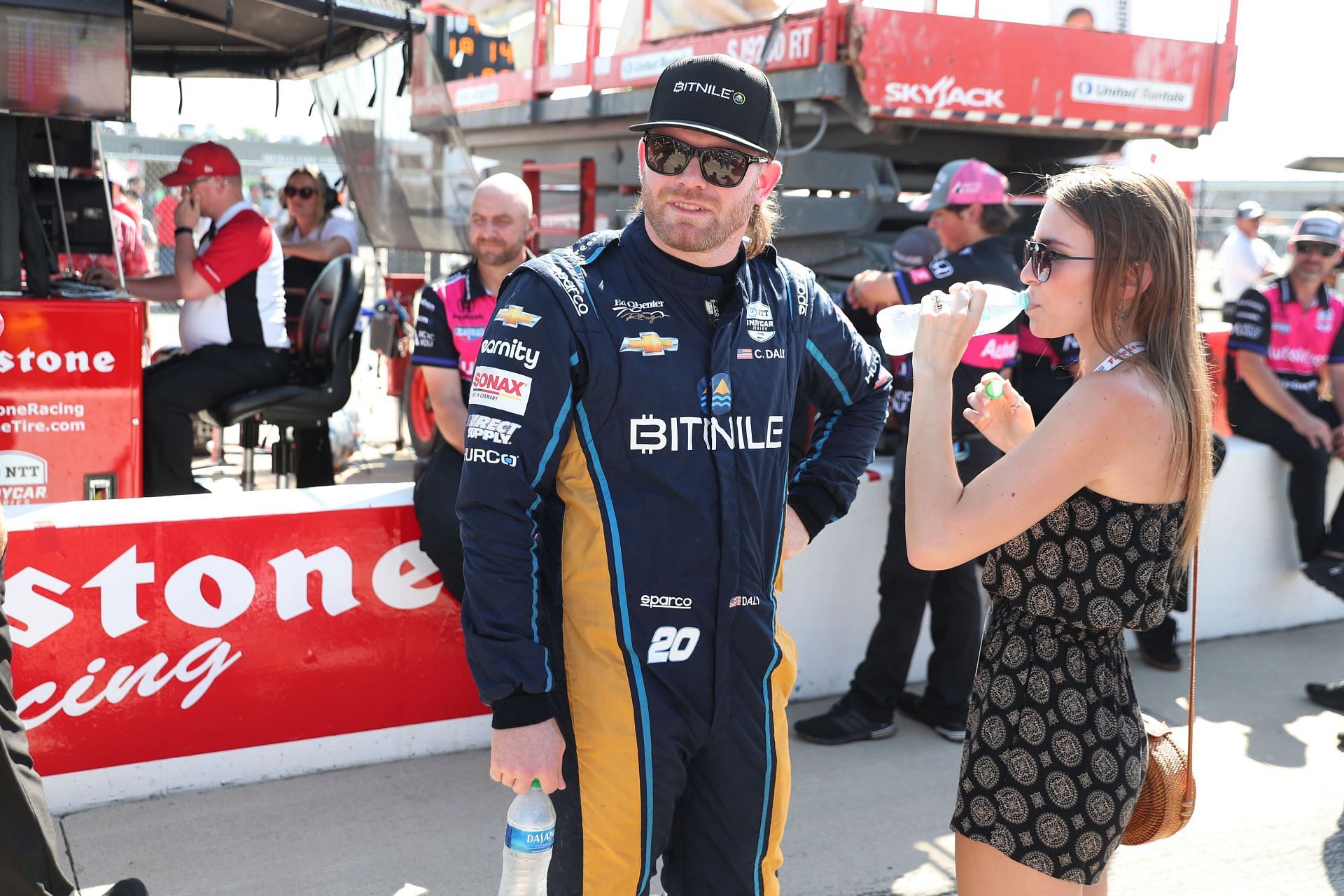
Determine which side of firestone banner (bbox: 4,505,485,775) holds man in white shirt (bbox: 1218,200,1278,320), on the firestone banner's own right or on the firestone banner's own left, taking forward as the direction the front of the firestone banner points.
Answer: on the firestone banner's own left

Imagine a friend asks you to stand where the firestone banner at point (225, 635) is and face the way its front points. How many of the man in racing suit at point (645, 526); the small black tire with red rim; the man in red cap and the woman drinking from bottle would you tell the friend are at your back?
2

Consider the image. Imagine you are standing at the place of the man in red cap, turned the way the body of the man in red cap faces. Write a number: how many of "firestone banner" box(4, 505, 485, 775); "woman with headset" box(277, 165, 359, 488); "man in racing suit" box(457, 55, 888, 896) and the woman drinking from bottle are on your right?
1

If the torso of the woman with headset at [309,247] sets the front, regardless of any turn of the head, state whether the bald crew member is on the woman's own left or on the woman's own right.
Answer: on the woman's own left

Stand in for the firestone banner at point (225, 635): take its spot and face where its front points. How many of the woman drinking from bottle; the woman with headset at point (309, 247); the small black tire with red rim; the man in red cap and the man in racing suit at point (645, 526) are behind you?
3

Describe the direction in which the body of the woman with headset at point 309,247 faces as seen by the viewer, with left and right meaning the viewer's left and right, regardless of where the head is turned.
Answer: facing the viewer and to the left of the viewer

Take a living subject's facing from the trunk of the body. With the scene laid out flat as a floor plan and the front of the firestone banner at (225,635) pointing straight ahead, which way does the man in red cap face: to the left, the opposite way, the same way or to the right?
to the right

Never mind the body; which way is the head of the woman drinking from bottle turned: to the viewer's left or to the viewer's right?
to the viewer's left

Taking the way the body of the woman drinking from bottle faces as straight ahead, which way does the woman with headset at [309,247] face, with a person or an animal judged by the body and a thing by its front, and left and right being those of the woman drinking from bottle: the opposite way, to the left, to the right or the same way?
to the left

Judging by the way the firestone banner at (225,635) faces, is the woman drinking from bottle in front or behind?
in front

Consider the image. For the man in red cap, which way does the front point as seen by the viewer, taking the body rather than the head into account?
to the viewer's left

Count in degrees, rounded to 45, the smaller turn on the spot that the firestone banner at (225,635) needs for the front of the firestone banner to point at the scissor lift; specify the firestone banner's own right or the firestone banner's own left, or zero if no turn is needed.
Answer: approximately 135° to the firestone banner's own left

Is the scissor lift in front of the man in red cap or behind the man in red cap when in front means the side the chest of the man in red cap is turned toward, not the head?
behind

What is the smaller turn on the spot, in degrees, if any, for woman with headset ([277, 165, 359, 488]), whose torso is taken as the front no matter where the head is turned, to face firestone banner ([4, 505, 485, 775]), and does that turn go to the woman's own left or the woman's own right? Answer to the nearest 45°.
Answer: approximately 45° to the woman's own left

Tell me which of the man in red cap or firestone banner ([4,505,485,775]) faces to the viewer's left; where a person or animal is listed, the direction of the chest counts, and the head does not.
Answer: the man in red cap

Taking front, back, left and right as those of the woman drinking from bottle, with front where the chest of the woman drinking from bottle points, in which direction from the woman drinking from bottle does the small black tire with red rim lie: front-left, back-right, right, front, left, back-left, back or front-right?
front-right

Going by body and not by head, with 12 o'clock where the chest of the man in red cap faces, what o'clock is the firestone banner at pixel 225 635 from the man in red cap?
The firestone banner is roughly at 9 o'clock from the man in red cap.

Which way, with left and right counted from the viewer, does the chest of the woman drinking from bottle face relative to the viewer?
facing to the left of the viewer

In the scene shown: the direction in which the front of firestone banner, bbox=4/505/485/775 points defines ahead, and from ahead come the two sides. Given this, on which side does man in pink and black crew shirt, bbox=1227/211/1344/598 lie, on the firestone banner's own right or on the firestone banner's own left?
on the firestone banner's own left
